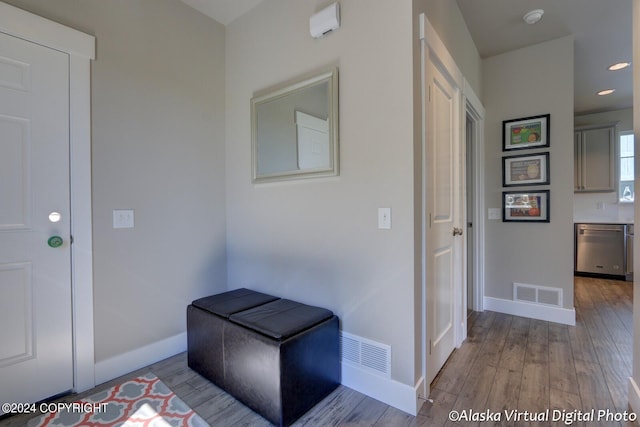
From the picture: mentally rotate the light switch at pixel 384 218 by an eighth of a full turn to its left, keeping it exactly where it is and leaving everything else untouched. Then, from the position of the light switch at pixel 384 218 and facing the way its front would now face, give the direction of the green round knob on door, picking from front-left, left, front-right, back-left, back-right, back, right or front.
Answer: back-right

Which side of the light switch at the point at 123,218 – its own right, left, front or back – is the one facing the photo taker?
front

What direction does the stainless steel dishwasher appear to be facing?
toward the camera

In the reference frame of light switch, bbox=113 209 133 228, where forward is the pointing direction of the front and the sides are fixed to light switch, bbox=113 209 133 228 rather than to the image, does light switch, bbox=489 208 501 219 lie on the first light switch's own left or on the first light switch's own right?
on the first light switch's own left

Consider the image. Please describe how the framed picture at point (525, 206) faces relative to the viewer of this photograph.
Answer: facing the viewer

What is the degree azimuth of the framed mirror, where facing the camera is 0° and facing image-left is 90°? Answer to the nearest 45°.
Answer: approximately 45°

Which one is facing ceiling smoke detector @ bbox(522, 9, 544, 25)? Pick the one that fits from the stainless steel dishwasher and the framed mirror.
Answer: the stainless steel dishwasher

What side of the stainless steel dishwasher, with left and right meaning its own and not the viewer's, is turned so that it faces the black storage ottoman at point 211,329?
front

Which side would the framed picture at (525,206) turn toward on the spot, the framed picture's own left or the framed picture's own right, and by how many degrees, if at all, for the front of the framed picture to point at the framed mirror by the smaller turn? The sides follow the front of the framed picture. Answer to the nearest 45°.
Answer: approximately 45° to the framed picture's own right

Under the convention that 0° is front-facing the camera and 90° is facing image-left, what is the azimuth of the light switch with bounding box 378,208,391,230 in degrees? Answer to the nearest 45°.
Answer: approximately 0°

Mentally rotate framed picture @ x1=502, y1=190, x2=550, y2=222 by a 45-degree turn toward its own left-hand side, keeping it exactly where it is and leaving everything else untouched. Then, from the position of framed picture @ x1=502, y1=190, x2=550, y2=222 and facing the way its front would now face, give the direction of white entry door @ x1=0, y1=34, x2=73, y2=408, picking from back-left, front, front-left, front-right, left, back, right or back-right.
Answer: right

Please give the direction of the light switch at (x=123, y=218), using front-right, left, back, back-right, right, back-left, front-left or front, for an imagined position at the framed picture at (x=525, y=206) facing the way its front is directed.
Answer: front-right
